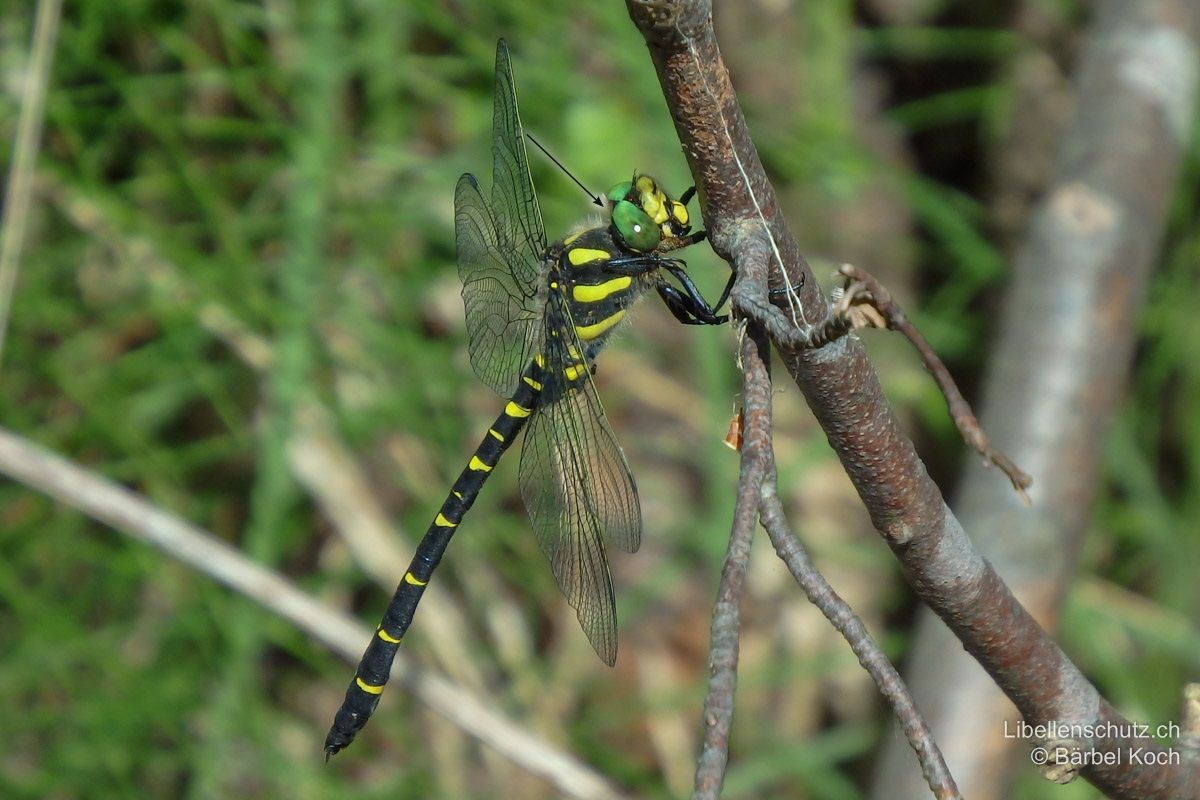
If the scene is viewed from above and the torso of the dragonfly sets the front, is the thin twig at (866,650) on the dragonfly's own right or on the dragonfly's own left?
on the dragonfly's own right

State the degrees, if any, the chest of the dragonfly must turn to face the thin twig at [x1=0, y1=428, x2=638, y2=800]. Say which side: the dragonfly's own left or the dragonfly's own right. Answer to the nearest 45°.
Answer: approximately 135° to the dragonfly's own left

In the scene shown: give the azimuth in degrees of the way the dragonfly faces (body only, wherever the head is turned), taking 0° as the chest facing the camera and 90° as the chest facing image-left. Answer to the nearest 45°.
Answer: approximately 270°

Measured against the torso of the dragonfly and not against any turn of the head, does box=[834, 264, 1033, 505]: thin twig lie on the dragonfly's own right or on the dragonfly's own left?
on the dragonfly's own right

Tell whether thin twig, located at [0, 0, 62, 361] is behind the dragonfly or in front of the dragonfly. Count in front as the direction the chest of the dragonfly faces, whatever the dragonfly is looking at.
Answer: behind

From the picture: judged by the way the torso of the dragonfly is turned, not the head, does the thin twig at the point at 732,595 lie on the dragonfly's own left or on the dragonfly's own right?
on the dragonfly's own right
